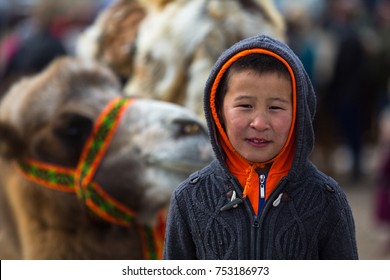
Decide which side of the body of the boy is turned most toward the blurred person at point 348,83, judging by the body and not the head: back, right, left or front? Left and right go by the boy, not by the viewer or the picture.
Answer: back

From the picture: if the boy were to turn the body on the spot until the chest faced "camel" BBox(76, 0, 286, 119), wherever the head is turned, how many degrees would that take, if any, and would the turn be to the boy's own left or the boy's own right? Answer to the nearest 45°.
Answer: approximately 180°

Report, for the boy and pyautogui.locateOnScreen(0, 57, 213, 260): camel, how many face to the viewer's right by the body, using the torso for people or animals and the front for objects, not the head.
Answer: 1

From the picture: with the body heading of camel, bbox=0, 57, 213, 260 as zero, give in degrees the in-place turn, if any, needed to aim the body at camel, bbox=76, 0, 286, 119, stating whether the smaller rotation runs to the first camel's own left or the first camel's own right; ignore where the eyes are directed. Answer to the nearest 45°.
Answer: approximately 45° to the first camel's own left

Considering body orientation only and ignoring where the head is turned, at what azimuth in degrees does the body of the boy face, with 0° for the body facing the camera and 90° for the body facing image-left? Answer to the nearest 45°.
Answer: approximately 0°

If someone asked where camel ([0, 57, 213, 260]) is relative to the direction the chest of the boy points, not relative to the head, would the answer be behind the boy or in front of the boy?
behind

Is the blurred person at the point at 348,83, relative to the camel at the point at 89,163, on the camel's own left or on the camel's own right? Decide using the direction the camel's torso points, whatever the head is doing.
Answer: on the camel's own left

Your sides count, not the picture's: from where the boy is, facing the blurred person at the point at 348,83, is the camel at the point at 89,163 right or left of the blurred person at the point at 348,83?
left

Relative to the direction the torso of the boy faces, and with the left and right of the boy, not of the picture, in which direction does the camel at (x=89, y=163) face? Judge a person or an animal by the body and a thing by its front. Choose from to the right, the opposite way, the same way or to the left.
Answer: to the left

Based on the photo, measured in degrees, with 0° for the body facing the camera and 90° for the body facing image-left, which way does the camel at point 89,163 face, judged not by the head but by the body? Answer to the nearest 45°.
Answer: approximately 270°

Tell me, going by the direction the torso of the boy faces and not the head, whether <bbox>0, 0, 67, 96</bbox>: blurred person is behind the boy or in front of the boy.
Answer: behind
